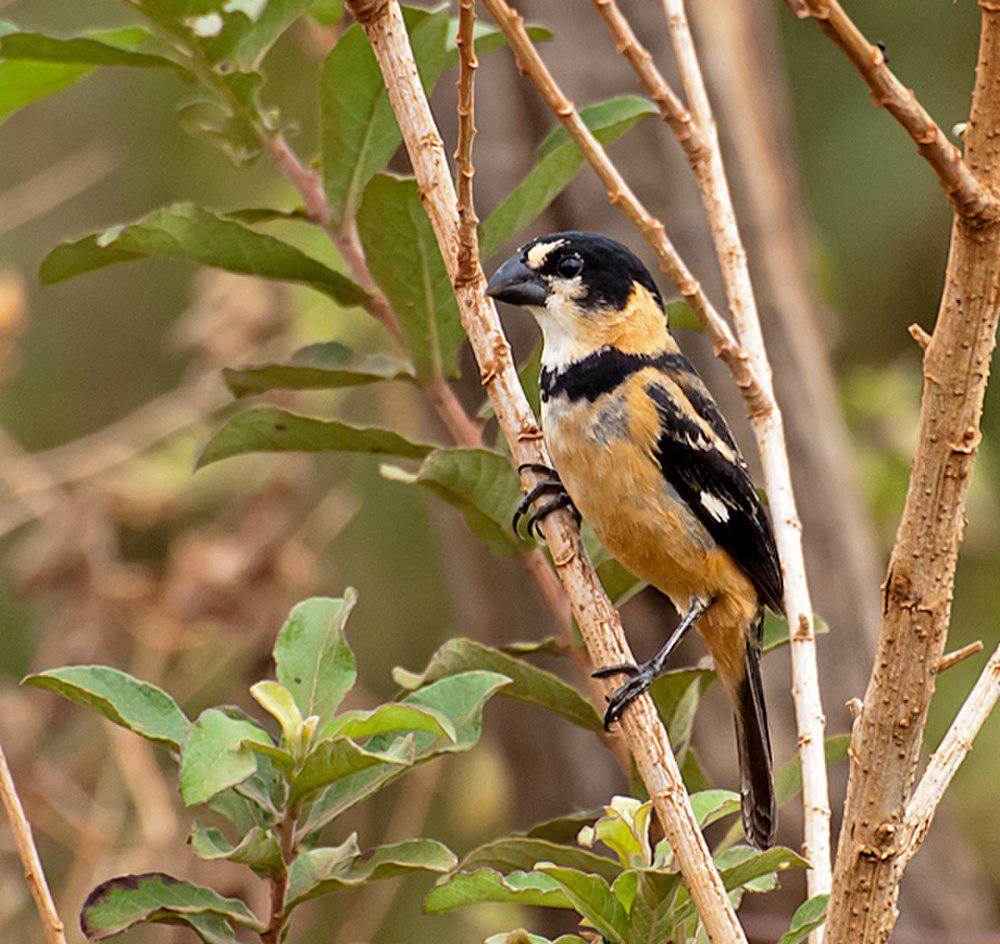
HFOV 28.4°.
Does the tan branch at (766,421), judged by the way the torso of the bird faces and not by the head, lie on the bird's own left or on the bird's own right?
on the bird's own left

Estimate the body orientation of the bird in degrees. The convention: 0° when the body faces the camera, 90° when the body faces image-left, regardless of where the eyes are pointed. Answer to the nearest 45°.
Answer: approximately 90°
